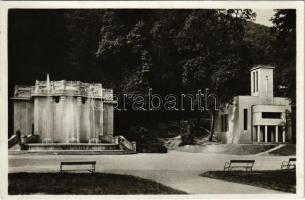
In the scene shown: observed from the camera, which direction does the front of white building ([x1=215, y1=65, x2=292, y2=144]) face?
facing the viewer and to the right of the viewer
